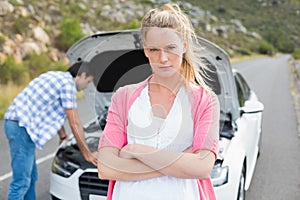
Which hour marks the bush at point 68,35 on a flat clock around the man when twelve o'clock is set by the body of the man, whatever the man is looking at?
The bush is roughly at 9 o'clock from the man.

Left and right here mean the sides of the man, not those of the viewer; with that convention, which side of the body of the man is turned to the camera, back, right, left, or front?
right

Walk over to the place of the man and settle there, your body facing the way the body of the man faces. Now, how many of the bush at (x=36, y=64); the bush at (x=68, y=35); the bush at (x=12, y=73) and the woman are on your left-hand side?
3

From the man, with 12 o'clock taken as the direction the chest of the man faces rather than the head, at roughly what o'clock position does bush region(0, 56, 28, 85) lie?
The bush is roughly at 9 o'clock from the man.

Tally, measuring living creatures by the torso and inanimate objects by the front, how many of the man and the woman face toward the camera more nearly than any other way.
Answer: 1

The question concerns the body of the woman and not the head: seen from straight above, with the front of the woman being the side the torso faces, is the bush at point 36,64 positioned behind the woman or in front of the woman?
behind

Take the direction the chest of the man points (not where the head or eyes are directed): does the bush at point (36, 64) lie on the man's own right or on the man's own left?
on the man's own left

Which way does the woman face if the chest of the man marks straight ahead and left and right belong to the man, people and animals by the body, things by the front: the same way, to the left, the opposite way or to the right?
to the right

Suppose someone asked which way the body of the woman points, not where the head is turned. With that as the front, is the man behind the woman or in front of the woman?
behind

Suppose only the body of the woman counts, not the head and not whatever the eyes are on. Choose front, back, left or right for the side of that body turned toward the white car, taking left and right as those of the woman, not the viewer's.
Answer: back

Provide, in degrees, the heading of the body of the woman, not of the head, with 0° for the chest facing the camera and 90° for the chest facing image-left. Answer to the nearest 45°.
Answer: approximately 0°

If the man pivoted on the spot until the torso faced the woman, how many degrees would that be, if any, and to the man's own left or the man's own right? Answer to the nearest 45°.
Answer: approximately 90° to the man's own right
